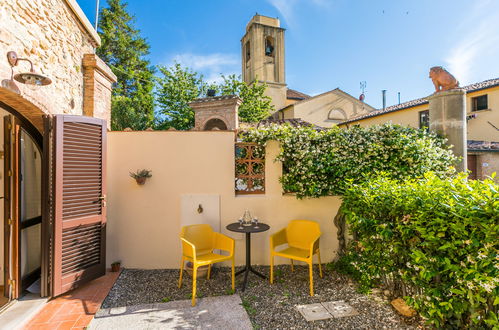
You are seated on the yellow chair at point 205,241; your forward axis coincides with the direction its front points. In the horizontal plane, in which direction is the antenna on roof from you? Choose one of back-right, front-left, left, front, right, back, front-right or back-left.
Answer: left

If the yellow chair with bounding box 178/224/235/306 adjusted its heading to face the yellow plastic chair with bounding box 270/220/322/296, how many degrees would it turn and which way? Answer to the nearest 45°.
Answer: approximately 45° to its left

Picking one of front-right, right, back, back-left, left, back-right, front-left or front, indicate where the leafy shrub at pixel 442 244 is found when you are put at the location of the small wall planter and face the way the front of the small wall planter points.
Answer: front-left

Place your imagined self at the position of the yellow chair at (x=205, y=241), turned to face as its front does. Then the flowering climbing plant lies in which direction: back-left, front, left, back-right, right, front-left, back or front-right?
front-left

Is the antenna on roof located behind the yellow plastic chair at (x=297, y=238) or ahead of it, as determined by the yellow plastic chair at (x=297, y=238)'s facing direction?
behind

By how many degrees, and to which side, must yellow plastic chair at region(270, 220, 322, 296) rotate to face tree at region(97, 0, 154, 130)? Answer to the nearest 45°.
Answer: approximately 90° to its right

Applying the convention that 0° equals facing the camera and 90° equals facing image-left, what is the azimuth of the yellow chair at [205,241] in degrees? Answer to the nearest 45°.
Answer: approximately 315°

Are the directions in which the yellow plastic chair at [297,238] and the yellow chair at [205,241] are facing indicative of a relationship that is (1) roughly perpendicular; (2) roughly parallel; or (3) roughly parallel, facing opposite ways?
roughly perpendicular

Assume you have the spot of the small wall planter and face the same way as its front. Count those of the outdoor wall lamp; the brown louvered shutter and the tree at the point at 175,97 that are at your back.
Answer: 1

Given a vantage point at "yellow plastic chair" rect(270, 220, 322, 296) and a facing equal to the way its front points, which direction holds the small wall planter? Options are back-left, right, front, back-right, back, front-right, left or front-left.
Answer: front-right

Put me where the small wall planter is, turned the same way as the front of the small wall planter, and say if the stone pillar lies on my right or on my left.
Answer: on my left

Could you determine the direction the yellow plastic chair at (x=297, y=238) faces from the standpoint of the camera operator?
facing the viewer and to the left of the viewer

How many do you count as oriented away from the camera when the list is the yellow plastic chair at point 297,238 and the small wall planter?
0

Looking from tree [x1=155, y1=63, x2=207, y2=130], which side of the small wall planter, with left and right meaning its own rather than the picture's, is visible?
back
